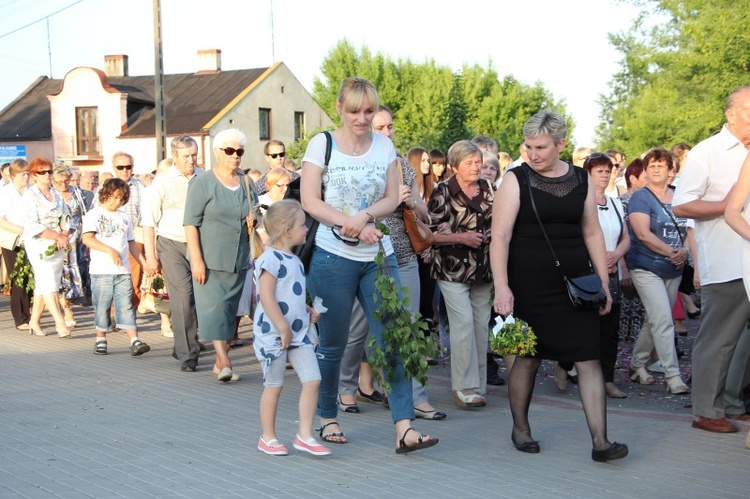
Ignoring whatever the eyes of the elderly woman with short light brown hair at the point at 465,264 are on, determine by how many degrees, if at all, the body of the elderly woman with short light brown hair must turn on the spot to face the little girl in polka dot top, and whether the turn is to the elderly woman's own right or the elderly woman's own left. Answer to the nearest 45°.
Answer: approximately 90° to the elderly woman's own right

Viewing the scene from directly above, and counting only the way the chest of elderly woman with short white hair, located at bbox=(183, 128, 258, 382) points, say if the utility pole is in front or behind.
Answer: behind

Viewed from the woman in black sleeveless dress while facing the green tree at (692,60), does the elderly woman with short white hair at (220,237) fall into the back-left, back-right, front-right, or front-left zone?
front-left

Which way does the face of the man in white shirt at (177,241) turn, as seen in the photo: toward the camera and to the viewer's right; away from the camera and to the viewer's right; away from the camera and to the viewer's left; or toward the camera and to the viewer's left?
toward the camera and to the viewer's right

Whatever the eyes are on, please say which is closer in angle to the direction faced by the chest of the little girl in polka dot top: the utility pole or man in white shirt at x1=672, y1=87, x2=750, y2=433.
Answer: the man in white shirt

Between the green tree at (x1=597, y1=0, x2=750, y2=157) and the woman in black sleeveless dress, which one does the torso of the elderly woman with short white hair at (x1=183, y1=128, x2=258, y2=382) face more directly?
the woman in black sleeveless dress

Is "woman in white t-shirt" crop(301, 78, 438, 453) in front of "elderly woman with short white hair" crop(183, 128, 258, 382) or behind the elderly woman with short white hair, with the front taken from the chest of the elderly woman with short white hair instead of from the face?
in front

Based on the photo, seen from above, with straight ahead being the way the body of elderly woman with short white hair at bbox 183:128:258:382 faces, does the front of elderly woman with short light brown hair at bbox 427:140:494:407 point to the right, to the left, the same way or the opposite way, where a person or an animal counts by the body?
the same way

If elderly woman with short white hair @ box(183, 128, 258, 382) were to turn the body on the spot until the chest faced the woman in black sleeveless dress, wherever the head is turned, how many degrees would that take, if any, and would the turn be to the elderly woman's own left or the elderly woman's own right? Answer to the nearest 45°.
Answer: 0° — they already face them

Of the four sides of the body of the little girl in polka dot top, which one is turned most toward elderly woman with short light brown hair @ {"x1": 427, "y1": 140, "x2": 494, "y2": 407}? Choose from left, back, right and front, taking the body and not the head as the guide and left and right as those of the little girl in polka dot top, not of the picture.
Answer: left

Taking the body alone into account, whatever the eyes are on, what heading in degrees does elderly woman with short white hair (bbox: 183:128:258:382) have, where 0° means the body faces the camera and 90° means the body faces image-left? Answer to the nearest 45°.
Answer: approximately 315°

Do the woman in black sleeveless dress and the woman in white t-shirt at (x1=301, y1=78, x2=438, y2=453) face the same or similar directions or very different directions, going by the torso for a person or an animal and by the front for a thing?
same or similar directions

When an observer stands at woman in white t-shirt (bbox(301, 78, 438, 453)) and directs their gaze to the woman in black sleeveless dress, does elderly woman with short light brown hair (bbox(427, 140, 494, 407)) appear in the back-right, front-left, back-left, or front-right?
front-left

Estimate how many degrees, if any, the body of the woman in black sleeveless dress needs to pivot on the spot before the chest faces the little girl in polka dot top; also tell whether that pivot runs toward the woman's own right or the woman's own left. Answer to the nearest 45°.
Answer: approximately 135° to the woman's own right

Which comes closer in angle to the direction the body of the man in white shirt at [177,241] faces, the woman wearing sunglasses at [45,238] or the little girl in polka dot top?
the little girl in polka dot top

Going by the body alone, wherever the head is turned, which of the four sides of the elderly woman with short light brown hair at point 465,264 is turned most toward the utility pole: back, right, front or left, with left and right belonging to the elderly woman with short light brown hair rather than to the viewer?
back
